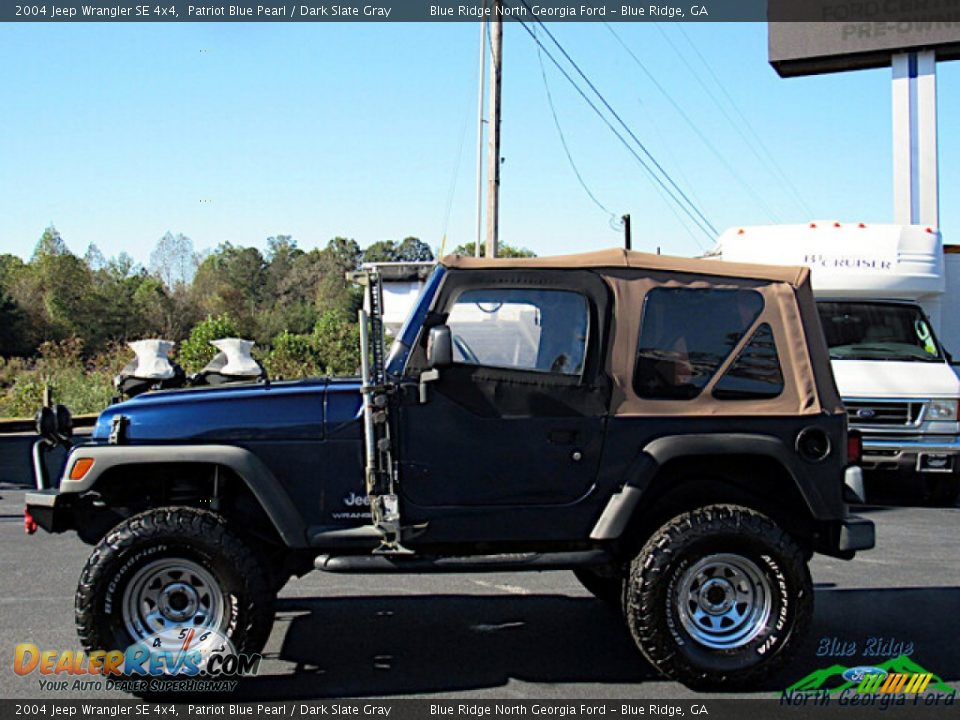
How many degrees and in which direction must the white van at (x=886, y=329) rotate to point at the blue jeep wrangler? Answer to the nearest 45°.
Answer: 0° — it already faces it

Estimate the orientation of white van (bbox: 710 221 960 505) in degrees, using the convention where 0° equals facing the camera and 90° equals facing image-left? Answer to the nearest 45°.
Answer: approximately 0°

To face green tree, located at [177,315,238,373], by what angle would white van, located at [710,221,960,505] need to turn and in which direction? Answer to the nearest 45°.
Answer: approximately 135° to its right

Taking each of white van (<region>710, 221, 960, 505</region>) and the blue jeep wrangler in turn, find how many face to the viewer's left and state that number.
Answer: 1

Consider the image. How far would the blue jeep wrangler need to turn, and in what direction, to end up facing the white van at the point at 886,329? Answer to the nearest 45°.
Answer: approximately 135° to its right

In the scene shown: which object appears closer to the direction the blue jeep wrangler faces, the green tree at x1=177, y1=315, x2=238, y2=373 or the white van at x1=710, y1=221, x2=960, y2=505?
the green tree

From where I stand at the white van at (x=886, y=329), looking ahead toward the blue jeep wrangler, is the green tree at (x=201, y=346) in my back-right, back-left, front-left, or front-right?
back-right

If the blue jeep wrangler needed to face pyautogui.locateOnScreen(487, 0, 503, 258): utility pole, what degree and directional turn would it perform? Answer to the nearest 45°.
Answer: approximately 90° to its right

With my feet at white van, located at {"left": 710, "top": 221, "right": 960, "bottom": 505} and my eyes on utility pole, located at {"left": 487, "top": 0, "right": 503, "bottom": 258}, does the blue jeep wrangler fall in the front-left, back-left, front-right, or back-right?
back-left

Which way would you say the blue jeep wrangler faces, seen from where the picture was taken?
facing to the left of the viewer

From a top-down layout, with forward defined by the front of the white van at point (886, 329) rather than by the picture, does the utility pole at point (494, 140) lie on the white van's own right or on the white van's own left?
on the white van's own right

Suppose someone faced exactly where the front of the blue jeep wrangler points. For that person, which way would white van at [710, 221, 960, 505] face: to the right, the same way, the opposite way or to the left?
to the left
